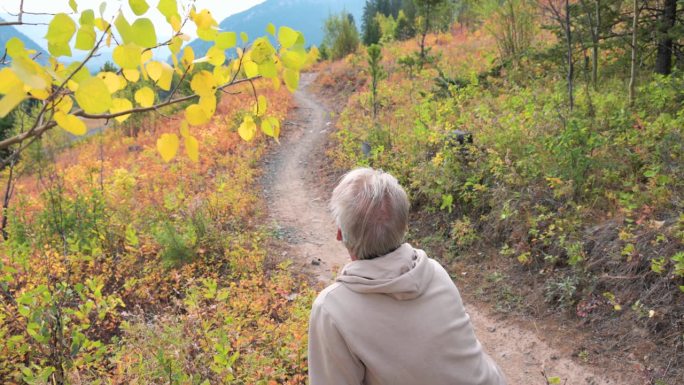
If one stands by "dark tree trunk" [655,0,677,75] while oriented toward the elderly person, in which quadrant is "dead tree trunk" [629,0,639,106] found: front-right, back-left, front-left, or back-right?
front-right

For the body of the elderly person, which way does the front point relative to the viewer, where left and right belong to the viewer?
facing away from the viewer and to the left of the viewer

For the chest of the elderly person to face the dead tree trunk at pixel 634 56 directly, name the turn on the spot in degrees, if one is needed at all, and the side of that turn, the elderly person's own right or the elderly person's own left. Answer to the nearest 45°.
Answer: approximately 90° to the elderly person's own right

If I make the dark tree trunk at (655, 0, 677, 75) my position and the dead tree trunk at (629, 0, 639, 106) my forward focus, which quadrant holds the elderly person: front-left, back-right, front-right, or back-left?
front-left

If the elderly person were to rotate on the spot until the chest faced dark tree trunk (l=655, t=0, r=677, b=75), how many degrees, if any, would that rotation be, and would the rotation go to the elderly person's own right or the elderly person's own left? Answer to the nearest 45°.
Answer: approximately 90° to the elderly person's own right

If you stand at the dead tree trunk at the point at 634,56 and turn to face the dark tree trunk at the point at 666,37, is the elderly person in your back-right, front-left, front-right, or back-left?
back-right
